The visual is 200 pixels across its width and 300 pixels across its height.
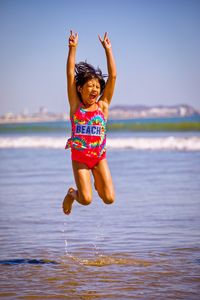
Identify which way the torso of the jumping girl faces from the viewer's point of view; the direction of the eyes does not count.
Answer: toward the camera

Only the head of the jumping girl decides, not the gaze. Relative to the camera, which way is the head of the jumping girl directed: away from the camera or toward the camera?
toward the camera
